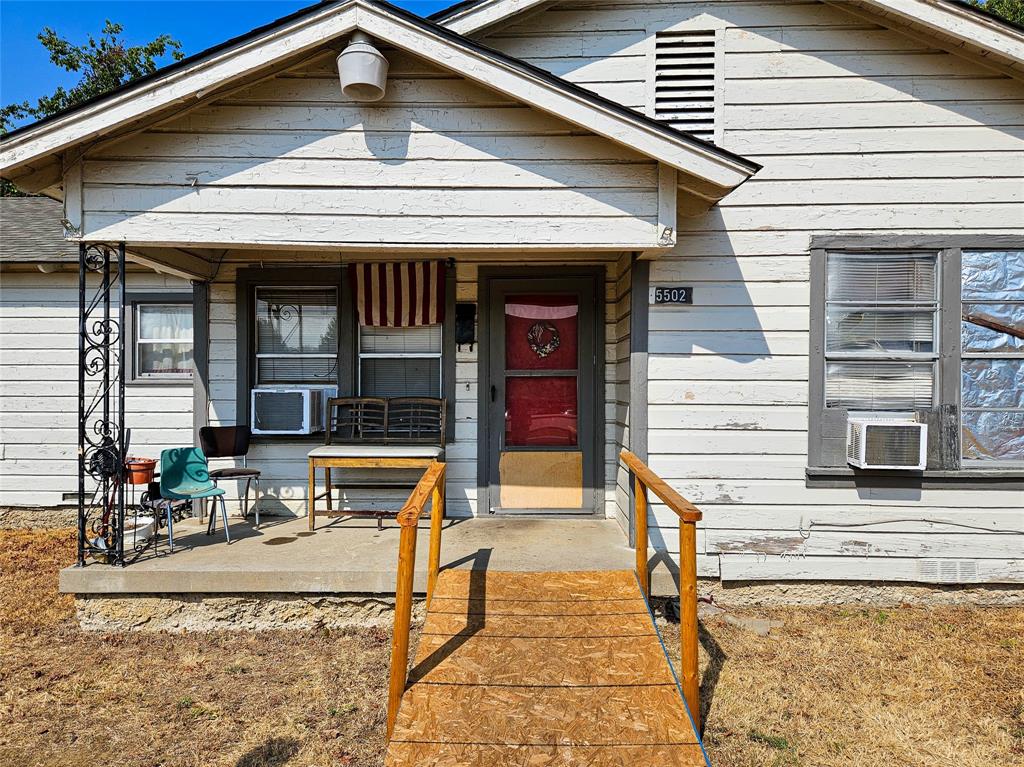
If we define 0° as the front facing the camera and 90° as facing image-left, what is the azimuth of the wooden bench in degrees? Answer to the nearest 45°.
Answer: approximately 0°

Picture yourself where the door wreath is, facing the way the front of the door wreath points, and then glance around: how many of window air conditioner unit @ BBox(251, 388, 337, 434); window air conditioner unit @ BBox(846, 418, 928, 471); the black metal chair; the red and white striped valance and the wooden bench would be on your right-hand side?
4

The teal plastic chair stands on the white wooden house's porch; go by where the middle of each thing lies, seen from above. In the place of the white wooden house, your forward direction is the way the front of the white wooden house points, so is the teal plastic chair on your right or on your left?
on your right

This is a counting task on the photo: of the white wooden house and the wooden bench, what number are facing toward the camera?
2

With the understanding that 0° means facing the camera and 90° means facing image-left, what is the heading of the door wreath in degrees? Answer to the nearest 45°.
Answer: approximately 0°

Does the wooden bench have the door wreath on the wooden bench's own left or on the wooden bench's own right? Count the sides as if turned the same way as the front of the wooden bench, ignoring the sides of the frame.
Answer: on the wooden bench's own left

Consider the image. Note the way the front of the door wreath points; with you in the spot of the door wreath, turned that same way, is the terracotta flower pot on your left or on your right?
on your right
